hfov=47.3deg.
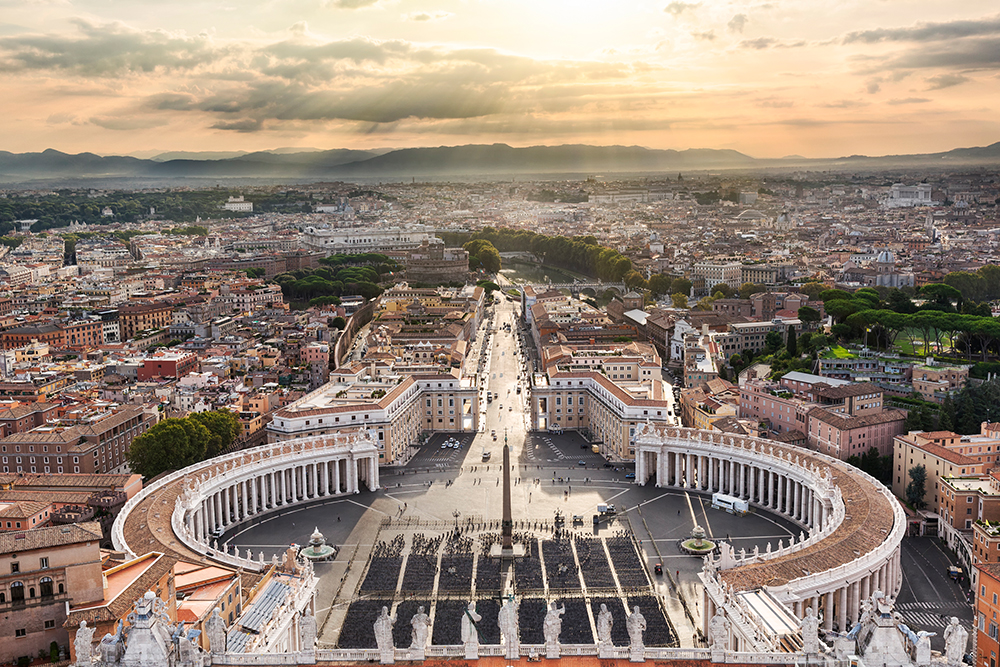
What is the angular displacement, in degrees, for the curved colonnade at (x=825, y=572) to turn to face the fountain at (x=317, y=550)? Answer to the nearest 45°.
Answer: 0° — it already faces it

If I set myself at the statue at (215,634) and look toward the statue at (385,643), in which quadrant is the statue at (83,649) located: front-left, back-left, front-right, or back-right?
back-right

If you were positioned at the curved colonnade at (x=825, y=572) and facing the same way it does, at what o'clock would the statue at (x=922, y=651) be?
The statue is roughly at 9 o'clock from the curved colonnade.

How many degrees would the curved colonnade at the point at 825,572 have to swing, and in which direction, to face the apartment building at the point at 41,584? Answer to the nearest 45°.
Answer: approximately 45° to its left

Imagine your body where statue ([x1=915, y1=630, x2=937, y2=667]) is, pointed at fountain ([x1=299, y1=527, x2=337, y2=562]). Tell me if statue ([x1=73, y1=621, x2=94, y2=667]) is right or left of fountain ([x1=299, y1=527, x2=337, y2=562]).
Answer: left

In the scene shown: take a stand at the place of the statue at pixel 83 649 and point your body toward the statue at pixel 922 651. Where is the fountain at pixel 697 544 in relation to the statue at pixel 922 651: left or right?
left

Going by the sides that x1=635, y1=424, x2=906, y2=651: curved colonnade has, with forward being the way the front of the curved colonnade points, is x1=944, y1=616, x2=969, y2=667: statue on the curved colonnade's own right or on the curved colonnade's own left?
on the curved colonnade's own left

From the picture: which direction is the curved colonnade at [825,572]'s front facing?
to the viewer's left

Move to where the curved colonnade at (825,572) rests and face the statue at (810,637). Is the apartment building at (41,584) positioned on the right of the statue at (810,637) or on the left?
right
